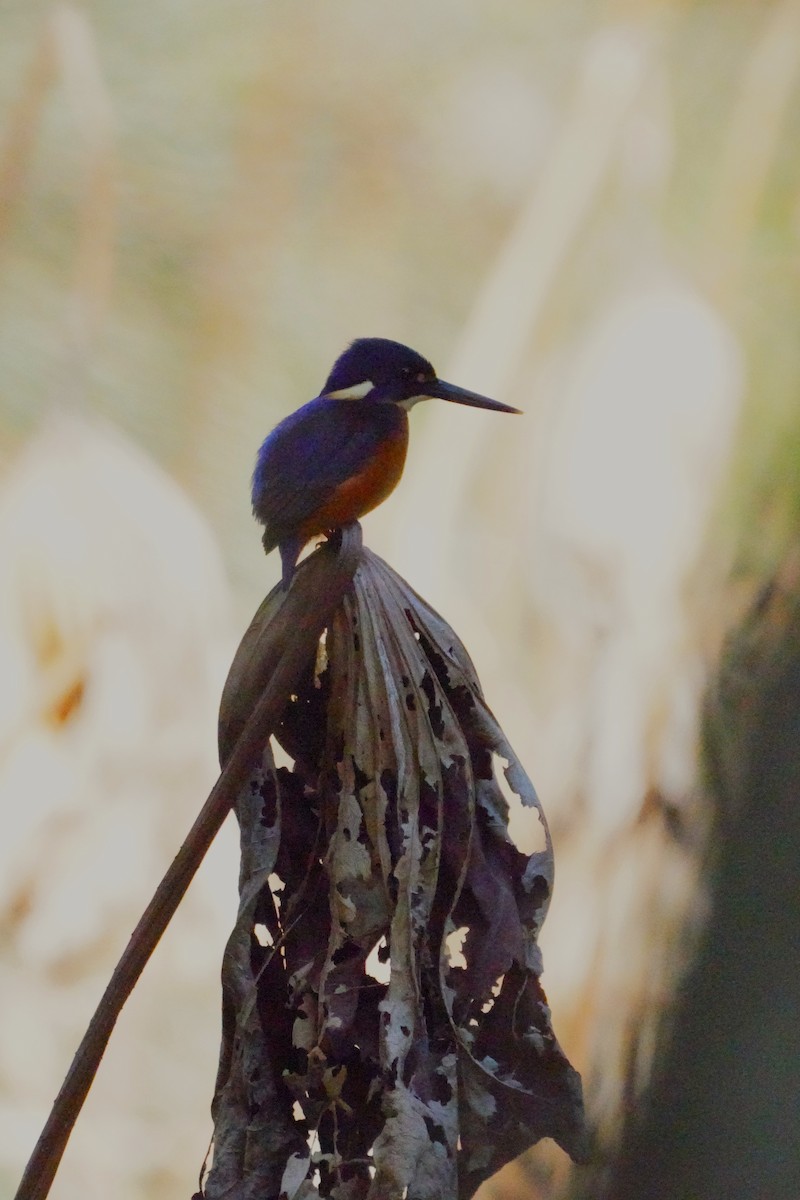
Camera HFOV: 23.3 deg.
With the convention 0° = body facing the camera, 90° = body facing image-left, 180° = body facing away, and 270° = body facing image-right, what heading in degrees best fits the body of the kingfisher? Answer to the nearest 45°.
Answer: approximately 270°
